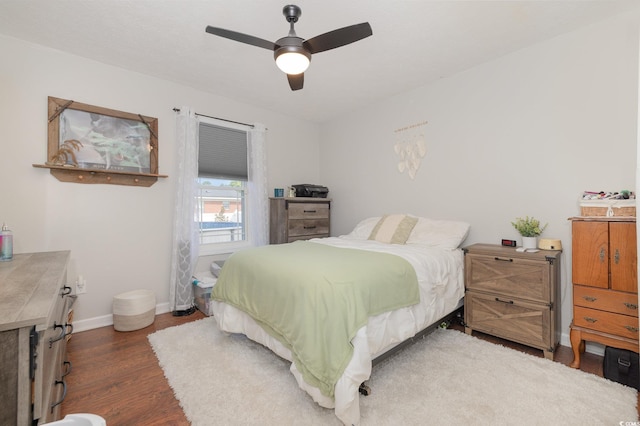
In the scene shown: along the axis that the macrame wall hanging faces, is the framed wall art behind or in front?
in front

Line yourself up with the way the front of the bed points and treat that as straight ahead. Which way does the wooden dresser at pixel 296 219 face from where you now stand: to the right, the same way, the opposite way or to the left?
to the left

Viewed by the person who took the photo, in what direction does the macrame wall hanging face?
facing the viewer and to the left of the viewer

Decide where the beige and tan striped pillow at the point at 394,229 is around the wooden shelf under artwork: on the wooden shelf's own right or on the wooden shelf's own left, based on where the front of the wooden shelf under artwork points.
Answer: on the wooden shelf's own left

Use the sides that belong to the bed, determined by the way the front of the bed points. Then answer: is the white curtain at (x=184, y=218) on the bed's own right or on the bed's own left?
on the bed's own right

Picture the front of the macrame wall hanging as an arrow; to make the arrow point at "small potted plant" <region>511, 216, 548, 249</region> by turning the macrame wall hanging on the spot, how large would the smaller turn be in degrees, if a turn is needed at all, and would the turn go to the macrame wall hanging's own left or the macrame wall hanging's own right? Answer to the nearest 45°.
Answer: approximately 90° to the macrame wall hanging's own left

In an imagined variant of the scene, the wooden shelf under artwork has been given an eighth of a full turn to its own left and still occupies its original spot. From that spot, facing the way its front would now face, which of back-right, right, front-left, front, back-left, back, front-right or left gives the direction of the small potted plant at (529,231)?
front

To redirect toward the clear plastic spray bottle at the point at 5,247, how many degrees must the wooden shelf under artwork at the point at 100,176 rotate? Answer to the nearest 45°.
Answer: approximately 45° to its right

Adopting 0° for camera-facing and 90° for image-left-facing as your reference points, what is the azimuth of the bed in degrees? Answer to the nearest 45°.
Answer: approximately 45°

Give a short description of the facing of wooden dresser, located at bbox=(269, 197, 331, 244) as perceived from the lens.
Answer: facing the viewer and to the right of the viewer

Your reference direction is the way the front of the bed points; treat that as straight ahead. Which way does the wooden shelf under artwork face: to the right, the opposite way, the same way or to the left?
to the left
